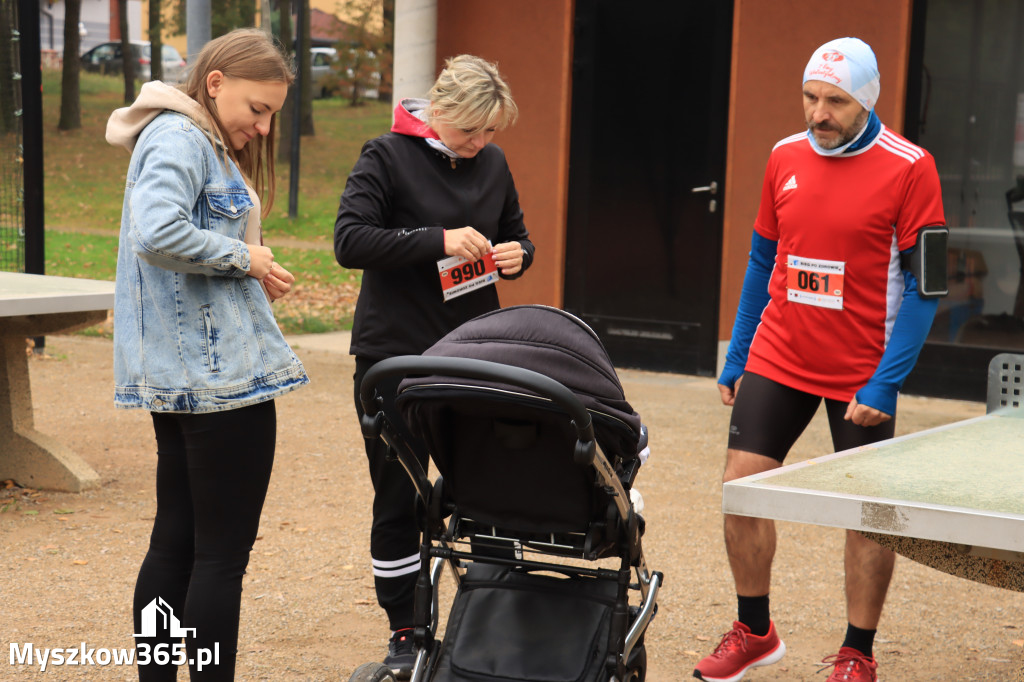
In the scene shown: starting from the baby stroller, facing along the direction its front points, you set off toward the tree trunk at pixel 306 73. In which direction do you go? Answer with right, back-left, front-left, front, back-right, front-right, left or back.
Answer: front-left

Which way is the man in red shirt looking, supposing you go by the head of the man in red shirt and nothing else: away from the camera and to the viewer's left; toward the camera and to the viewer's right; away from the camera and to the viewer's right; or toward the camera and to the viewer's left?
toward the camera and to the viewer's left

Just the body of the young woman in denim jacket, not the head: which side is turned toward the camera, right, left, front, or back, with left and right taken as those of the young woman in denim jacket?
right

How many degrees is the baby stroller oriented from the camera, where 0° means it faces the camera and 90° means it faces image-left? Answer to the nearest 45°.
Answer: approximately 225°

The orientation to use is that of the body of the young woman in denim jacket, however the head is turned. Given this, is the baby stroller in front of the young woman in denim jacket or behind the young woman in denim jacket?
in front

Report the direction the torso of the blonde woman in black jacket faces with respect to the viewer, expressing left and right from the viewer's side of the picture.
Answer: facing the viewer and to the right of the viewer

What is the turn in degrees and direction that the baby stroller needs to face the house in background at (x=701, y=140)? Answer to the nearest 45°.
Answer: approximately 45° to its left

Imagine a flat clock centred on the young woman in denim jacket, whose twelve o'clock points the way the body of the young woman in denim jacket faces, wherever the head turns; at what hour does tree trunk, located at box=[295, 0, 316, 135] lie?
The tree trunk is roughly at 9 o'clock from the young woman in denim jacket.

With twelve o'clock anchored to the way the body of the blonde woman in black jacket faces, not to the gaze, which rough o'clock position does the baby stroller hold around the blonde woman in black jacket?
The baby stroller is roughly at 1 o'clock from the blonde woman in black jacket.

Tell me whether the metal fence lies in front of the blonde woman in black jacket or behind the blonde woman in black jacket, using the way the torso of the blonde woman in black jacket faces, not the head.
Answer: behind

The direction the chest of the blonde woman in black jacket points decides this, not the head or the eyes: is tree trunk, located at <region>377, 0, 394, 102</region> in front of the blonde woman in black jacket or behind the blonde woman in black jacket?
behind

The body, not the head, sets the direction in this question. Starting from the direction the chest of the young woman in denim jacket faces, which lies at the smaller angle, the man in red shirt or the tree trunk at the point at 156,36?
the man in red shirt

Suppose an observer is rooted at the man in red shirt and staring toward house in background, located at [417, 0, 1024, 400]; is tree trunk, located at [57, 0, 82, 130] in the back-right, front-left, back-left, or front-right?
front-left
